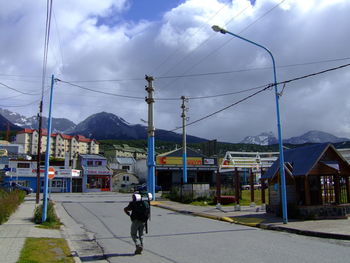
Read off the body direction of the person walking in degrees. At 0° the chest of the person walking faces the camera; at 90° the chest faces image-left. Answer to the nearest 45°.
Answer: approximately 135°

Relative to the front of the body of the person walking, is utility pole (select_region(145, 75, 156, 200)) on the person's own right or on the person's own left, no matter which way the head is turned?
on the person's own right
